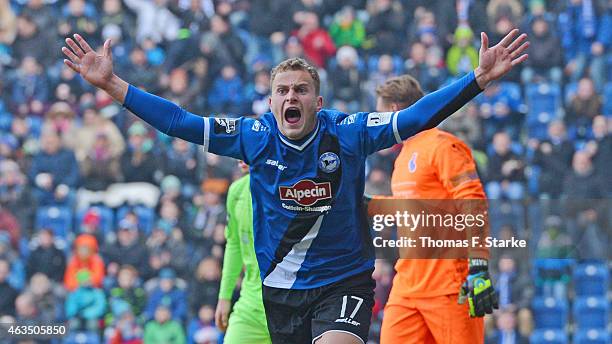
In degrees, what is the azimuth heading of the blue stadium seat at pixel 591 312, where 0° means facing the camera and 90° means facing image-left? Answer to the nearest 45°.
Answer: approximately 0°

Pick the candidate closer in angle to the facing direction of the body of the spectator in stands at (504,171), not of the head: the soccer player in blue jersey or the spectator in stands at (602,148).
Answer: the soccer player in blue jersey

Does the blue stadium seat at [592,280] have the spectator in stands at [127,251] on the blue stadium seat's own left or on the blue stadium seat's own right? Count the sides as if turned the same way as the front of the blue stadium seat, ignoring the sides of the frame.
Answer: on the blue stadium seat's own right

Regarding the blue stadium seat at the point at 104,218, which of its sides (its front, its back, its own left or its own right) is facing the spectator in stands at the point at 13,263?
right

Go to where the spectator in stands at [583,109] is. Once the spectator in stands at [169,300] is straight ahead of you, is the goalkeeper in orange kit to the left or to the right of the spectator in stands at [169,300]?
left

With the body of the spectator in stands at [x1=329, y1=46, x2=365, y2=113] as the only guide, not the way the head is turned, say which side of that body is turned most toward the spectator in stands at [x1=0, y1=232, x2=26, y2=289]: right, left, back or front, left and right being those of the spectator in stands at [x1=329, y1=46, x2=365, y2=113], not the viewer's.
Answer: right
